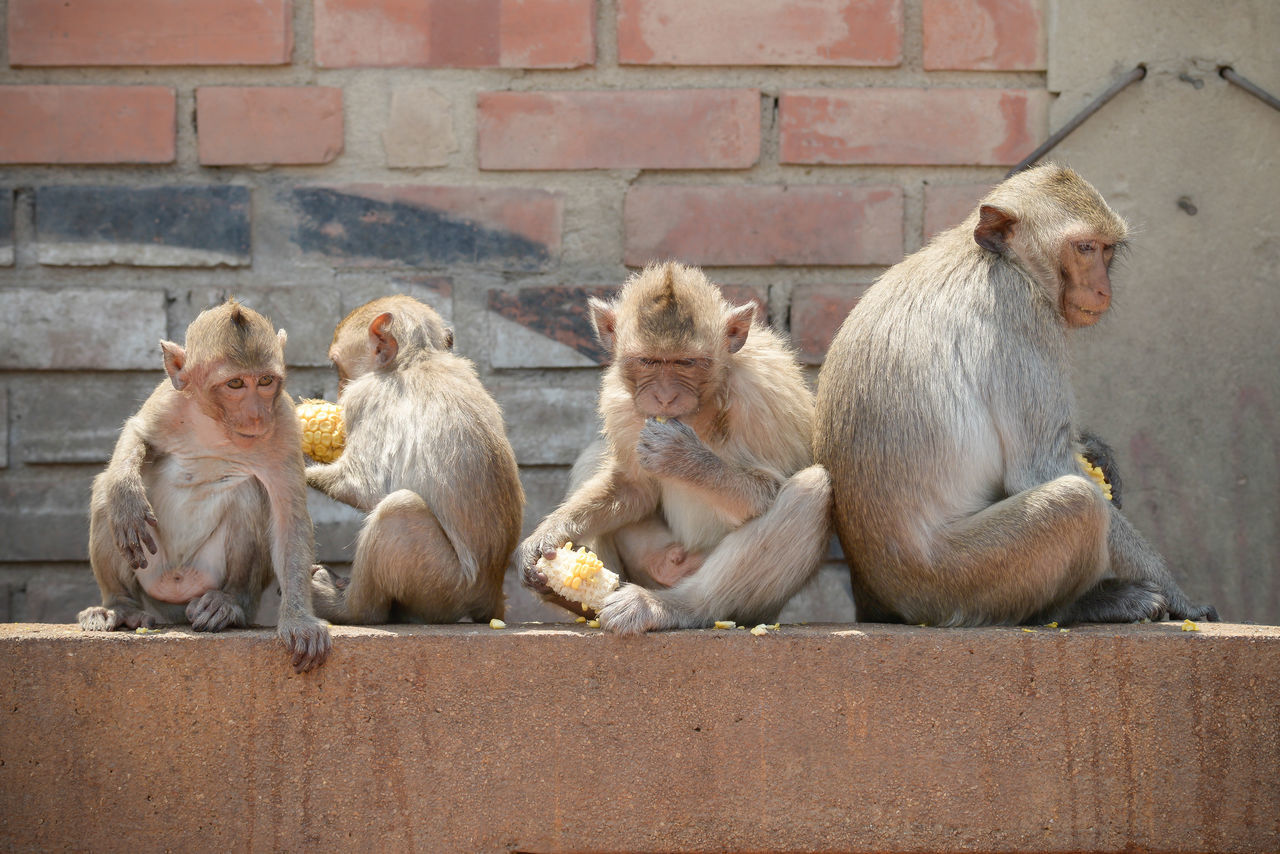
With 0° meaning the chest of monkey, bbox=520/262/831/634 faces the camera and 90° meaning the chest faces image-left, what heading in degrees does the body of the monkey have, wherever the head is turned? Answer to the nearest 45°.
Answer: approximately 45°

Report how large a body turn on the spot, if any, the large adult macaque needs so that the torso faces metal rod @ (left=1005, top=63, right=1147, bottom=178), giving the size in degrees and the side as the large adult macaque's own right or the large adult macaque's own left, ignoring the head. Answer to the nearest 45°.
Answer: approximately 90° to the large adult macaque's own left

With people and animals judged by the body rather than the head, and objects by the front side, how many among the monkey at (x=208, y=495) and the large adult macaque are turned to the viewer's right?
1

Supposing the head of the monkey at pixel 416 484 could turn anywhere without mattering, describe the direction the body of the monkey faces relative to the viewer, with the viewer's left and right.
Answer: facing away from the viewer and to the left of the viewer

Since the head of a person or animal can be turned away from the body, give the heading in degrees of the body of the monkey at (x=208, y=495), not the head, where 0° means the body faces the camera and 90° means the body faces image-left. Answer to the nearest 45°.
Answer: approximately 0°

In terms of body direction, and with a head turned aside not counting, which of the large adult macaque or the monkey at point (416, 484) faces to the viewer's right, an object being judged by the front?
the large adult macaque

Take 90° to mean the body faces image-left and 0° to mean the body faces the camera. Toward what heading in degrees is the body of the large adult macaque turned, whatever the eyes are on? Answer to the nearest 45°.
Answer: approximately 270°
